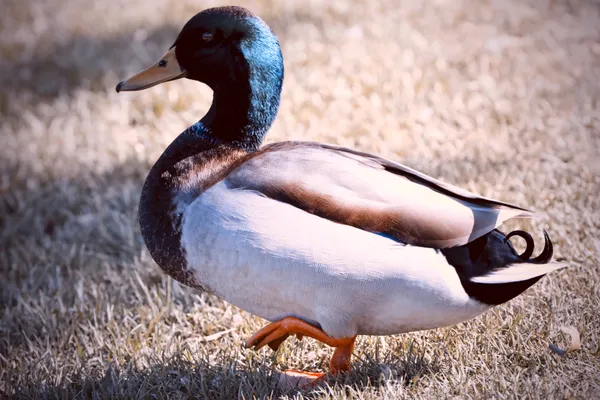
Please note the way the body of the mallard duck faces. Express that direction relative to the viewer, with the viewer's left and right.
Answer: facing to the left of the viewer
